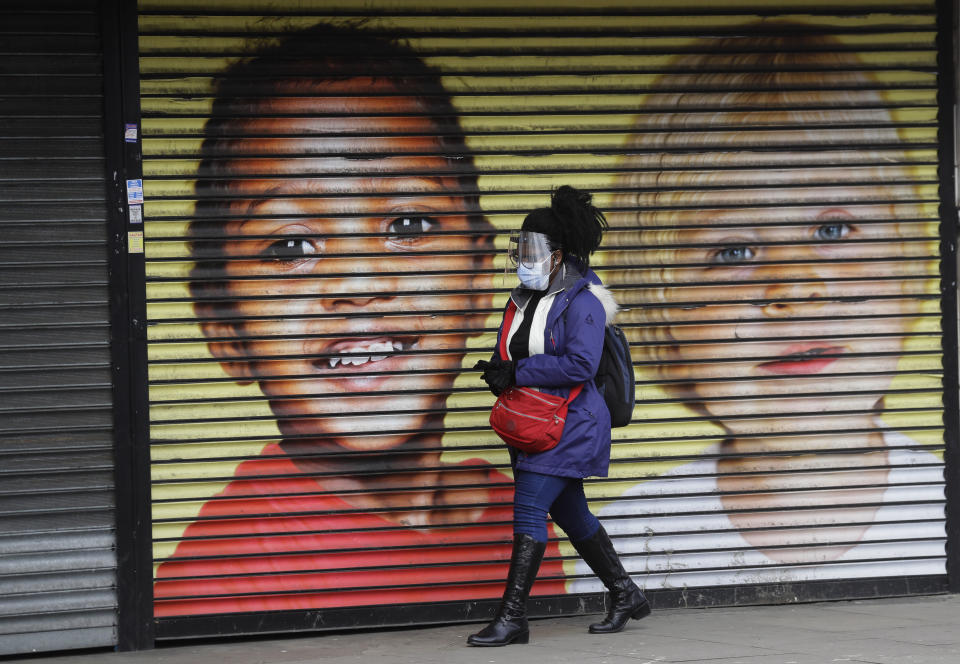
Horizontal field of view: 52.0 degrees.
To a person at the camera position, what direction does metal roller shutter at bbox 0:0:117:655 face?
facing the viewer

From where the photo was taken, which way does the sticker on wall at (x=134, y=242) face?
toward the camera

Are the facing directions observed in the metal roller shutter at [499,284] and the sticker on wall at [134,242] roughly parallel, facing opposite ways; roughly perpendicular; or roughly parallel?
roughly parallel

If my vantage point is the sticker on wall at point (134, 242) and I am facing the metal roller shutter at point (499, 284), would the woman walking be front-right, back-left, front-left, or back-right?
front-right

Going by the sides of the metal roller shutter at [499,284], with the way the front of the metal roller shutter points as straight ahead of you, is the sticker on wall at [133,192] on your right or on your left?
on your right

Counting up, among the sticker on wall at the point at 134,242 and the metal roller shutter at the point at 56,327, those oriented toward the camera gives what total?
2

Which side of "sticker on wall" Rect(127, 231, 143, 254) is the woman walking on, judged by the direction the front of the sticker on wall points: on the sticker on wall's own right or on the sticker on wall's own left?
on the sticker on wall's own left

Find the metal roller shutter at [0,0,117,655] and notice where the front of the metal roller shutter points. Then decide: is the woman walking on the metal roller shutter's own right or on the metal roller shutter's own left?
on the metal roller shutter's own left

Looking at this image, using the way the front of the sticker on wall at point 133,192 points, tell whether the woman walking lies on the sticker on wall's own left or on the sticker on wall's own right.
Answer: on the sticker on wall's own left
